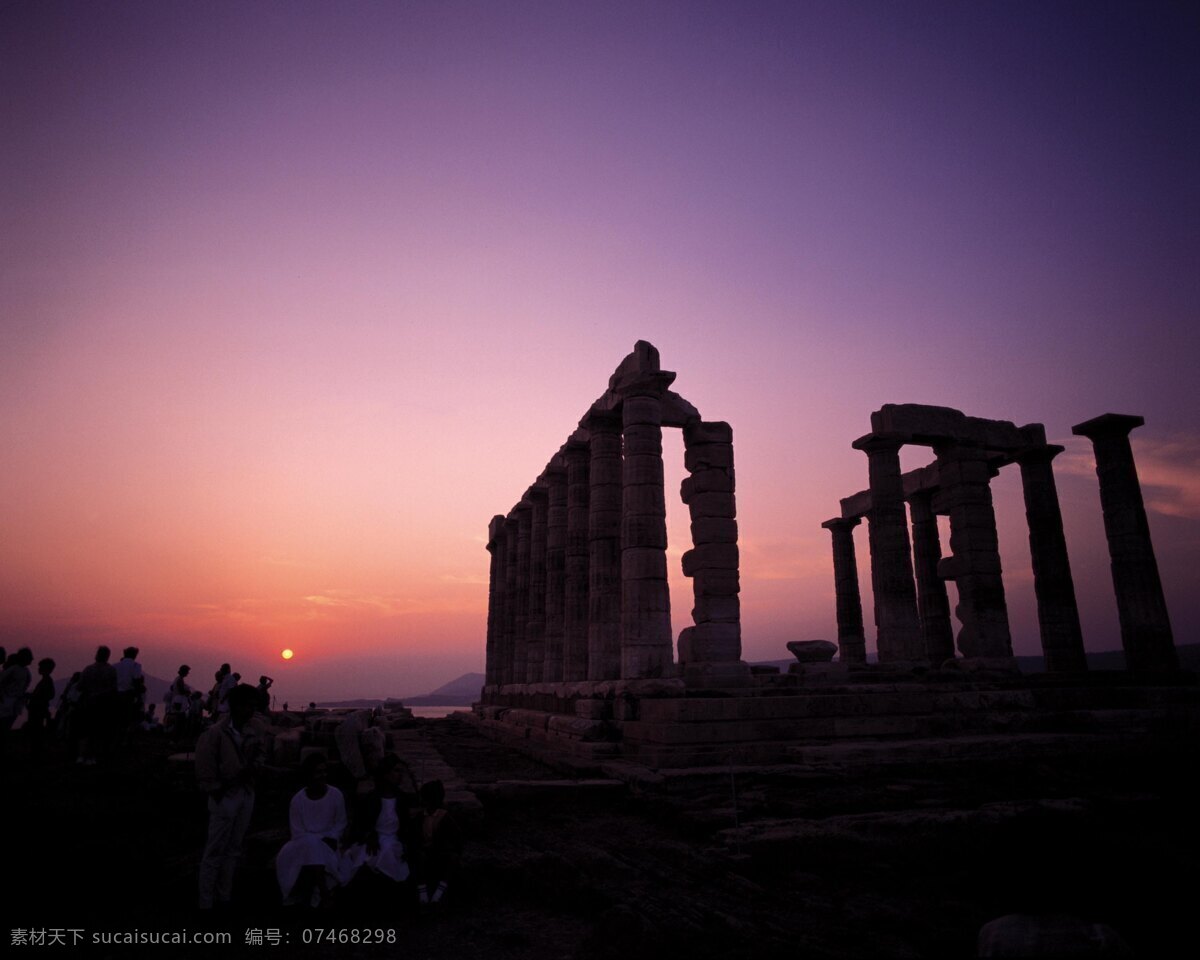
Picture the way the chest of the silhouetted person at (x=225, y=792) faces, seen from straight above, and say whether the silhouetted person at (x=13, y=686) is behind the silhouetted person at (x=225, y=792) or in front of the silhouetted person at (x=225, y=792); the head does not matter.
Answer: behind

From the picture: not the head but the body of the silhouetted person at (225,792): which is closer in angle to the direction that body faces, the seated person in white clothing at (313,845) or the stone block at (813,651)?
the seated person in white clothing

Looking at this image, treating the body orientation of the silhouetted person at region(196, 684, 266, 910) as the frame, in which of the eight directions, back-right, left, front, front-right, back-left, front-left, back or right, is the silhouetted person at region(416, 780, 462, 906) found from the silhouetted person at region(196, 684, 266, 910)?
front-left

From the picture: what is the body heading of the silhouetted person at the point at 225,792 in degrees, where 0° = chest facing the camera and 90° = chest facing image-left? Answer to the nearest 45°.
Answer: approximately 315°

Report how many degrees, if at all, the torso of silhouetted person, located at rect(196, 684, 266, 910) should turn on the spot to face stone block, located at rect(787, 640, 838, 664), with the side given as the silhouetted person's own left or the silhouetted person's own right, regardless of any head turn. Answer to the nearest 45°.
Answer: approximately 90° to the silhouetted person's own left

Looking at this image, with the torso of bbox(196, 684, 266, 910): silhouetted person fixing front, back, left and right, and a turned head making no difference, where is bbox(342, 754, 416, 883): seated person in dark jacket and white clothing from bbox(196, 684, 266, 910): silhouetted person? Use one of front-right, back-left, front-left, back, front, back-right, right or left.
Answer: front-left

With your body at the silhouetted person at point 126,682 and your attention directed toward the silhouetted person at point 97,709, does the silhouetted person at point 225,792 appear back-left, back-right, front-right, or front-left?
front-left

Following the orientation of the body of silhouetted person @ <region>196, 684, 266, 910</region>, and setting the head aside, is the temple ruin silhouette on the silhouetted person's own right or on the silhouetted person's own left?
on the silhouetted person's own left

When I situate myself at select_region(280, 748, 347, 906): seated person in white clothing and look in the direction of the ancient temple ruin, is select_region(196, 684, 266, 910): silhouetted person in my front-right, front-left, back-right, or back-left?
back-left

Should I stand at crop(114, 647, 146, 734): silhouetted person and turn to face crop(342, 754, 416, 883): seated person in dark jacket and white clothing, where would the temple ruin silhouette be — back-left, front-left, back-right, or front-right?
front-left
